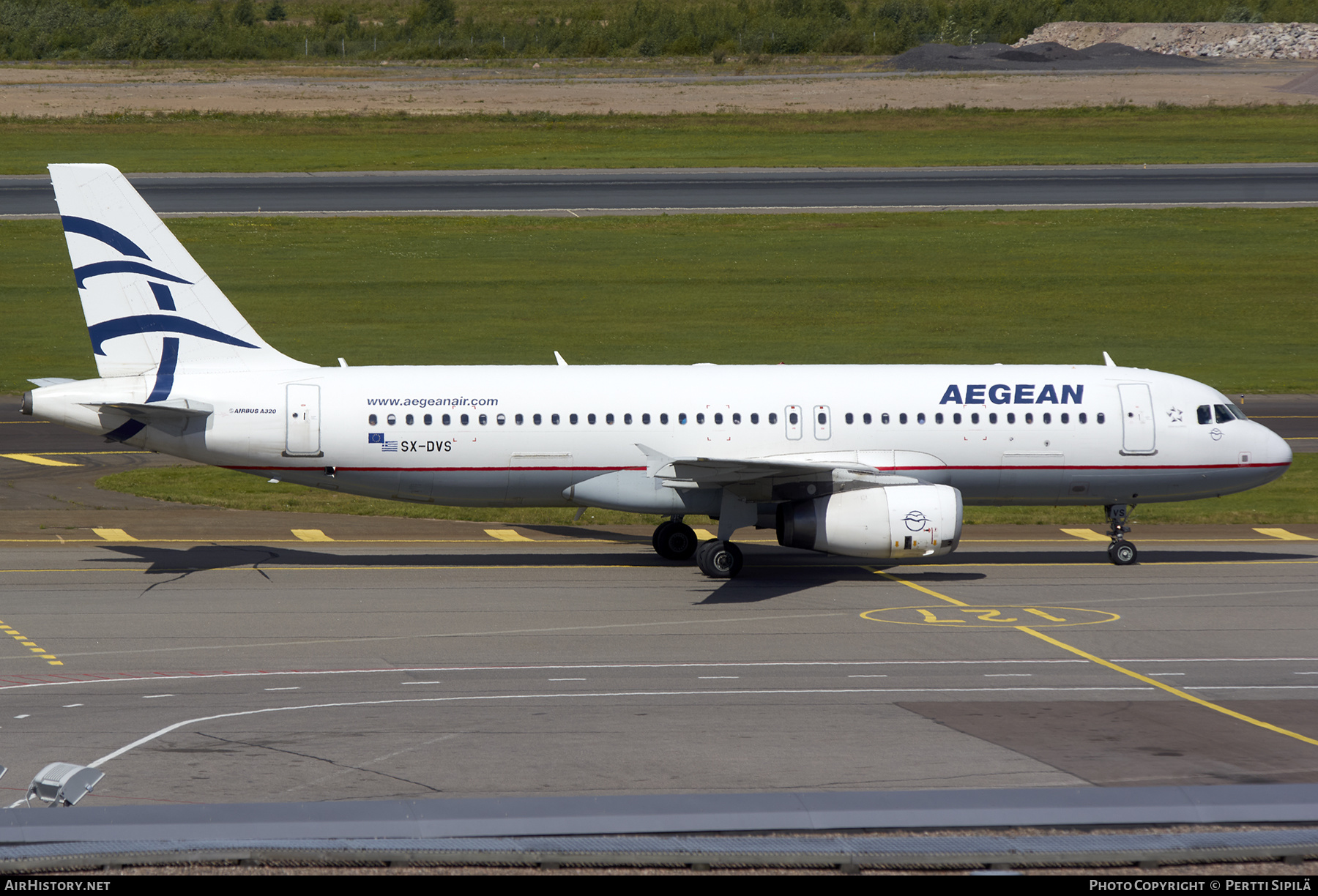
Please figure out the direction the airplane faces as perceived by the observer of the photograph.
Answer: facing to the right of the viewer

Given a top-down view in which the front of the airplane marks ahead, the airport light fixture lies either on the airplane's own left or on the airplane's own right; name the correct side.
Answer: on the airplane's own right
